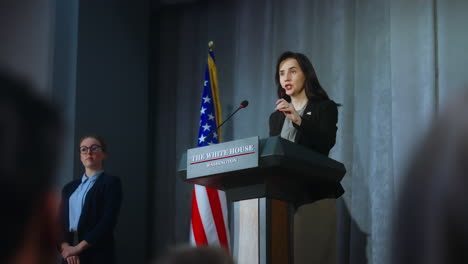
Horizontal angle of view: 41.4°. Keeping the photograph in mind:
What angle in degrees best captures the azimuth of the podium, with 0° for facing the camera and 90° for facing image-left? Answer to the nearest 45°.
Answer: approximately 45°

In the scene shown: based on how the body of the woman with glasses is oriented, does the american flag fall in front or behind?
behind

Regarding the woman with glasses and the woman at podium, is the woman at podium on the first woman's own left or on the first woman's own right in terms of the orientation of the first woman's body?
on the first woman's own left

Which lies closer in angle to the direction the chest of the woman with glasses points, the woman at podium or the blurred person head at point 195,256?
the blurred person head

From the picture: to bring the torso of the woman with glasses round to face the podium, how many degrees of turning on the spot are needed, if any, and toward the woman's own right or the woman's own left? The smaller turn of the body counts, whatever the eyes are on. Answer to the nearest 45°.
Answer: approximately 45° to the woman's own left

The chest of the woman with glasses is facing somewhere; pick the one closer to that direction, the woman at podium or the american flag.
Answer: the woman at podium

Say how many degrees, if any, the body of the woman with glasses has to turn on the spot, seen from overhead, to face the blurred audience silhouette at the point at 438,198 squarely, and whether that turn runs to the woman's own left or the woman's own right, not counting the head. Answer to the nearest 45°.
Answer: approximately 45° to the woman's own left

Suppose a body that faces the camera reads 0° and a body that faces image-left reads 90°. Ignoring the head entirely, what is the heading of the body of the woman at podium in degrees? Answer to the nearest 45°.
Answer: approximately 45°

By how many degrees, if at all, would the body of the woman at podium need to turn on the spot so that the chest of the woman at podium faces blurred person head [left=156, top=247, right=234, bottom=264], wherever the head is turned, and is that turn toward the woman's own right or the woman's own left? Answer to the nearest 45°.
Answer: approximately 45° to the woman's own left

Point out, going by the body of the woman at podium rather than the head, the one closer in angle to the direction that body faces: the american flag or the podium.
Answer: the podium

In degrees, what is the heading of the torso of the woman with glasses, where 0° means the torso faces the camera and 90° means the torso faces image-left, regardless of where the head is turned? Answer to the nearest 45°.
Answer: approximately 45°

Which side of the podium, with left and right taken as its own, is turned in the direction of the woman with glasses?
right
